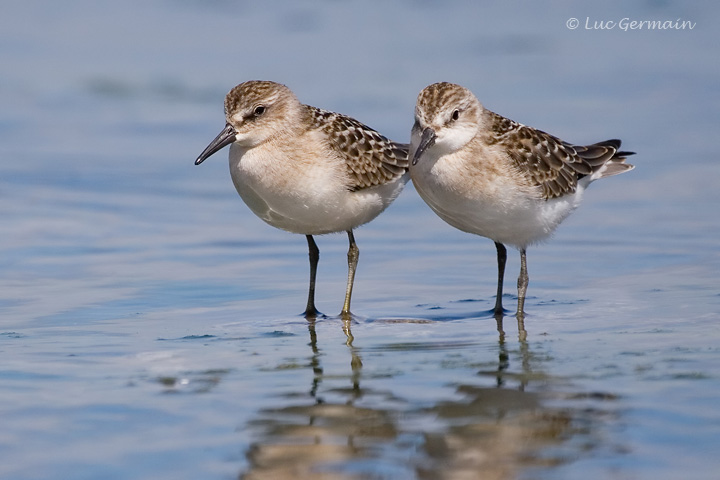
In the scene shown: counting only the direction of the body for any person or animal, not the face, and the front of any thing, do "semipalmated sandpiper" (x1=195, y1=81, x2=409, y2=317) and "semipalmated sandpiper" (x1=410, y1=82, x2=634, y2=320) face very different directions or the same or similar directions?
same or similar directions

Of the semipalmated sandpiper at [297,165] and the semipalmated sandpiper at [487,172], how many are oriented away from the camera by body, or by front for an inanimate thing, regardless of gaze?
0

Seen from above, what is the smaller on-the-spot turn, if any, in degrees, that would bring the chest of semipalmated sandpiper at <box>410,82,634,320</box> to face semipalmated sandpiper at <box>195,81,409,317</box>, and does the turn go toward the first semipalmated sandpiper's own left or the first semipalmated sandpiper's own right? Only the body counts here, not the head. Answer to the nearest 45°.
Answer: approximately 45° to the first semipalmated sandpiper's own right

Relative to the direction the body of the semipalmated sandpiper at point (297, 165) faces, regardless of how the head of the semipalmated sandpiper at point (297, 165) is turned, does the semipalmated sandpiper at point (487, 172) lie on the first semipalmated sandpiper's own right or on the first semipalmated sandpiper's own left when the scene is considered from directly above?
on the first semipalmated sandpiper's own left

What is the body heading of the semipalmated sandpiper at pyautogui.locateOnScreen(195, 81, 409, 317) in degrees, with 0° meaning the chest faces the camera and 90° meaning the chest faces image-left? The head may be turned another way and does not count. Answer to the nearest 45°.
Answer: approximately 45°
